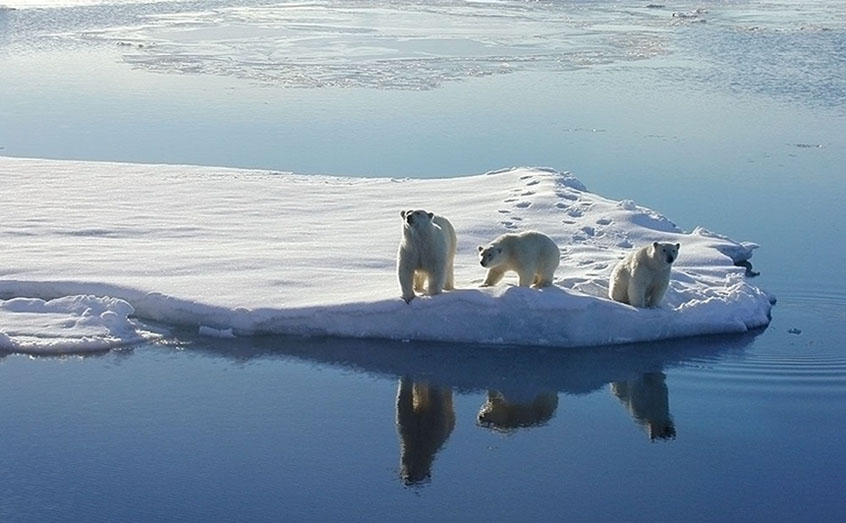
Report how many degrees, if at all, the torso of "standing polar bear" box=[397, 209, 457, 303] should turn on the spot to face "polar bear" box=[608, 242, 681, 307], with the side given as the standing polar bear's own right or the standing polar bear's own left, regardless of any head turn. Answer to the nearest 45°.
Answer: approximately 135° to the standing polar bear's own left

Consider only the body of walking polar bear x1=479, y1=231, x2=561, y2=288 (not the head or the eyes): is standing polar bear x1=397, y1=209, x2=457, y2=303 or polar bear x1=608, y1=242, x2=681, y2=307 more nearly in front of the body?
the standing polar bear

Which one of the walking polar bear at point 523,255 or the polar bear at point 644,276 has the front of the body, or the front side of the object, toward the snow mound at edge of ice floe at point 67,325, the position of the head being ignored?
the walking polar bear

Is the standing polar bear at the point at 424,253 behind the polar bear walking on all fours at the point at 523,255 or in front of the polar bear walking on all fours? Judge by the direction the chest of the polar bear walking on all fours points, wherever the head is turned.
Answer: in front

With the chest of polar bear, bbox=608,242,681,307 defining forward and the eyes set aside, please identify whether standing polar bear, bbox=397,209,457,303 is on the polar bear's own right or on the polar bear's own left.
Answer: on the polar bear's own right

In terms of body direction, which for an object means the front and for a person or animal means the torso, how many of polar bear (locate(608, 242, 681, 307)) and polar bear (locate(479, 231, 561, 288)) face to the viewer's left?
1

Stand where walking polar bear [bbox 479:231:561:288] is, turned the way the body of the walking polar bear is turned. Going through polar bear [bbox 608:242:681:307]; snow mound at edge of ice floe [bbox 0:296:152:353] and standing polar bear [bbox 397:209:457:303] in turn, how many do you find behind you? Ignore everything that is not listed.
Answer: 1

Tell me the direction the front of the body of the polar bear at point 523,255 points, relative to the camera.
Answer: to the viewer's left

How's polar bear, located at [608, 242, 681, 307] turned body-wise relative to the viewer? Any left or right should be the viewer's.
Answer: facing the viewer and to the right of the viewer

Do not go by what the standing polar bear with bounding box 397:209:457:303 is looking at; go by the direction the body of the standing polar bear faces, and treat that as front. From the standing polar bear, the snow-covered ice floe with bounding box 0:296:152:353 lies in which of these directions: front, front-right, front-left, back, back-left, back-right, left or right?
front-right

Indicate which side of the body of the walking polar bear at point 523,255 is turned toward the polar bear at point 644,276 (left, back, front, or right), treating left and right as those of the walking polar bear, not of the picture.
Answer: back

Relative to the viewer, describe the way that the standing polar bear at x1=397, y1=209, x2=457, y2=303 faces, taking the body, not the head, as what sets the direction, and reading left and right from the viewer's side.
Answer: facing the viewer and to the left of the viewer

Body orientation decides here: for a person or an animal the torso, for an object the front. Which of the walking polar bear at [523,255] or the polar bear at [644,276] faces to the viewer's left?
the walking polar bear
